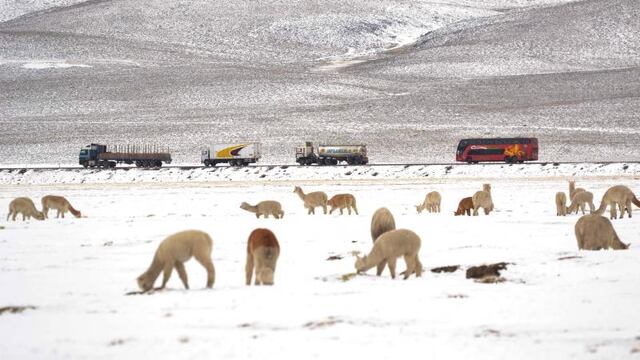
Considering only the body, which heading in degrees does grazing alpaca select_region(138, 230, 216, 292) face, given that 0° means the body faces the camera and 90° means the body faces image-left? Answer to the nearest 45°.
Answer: approximately 90°

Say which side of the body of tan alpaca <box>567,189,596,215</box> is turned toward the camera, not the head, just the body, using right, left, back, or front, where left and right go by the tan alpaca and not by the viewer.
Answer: left

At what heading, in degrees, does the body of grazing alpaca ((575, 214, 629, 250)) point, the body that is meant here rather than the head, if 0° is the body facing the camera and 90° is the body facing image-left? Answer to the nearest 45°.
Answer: approximately 270°

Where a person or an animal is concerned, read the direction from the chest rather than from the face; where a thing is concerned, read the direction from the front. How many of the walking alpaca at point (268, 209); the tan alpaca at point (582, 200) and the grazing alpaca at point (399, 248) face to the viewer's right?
0

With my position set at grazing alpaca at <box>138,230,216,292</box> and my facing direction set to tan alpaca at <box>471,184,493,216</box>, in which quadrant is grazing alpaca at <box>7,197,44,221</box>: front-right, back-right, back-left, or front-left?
front-left

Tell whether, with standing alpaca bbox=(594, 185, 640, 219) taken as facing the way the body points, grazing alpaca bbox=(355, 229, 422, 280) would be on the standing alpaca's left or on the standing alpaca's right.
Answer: on the standing alpaca's left

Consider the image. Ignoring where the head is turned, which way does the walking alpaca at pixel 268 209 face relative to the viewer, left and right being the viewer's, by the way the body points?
facing to the left of the viewer

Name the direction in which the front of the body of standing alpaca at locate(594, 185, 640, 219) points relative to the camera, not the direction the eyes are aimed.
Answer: to the viewer's left

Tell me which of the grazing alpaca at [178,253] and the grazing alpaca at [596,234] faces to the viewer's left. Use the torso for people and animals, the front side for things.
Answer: the grazing alpaca at [178,253]

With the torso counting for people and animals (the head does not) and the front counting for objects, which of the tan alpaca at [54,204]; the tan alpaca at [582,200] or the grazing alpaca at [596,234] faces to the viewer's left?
the tan alpaca at [582,200]
